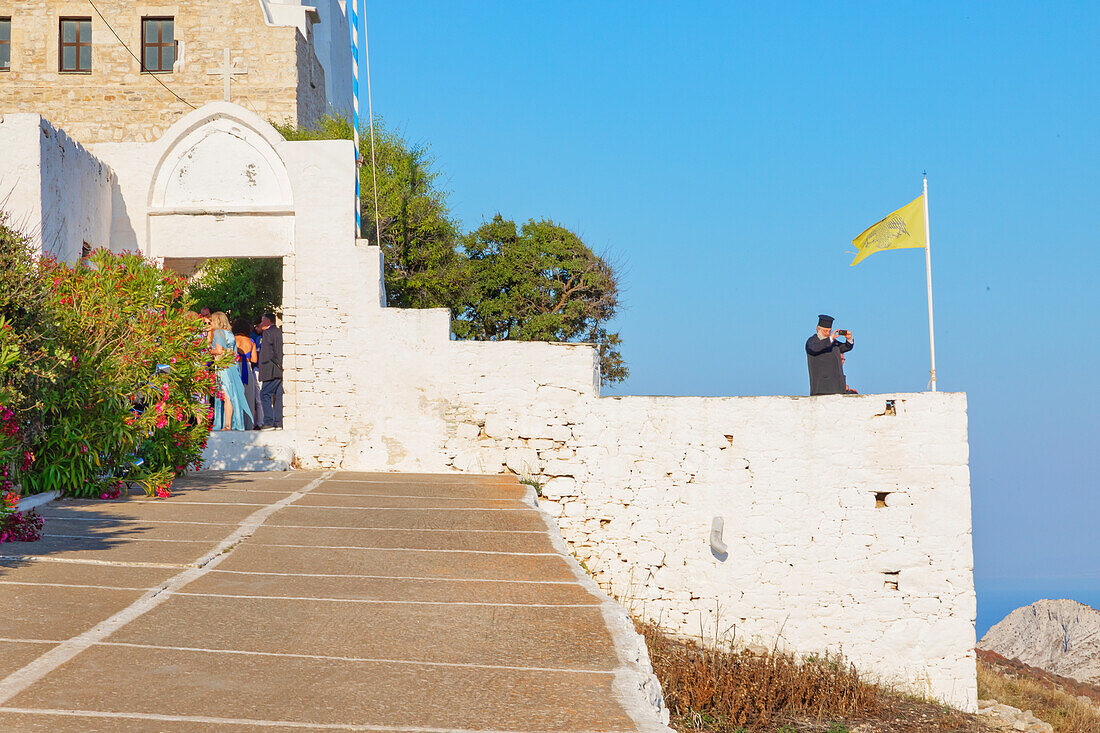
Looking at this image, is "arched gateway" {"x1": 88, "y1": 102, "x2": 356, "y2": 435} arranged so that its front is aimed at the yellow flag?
no

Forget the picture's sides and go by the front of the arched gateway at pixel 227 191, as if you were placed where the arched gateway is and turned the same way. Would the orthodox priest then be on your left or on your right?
on your left

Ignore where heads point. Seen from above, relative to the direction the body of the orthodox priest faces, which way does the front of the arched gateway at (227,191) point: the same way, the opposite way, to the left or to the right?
the same way

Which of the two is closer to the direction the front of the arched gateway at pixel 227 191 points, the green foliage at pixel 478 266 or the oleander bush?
the oleander bush

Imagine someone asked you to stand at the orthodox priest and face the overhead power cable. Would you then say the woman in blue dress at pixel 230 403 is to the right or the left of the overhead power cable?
left

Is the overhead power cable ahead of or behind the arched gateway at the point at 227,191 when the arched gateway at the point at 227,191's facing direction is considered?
behind

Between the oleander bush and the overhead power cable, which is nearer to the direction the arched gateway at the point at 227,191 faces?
the oleander bush

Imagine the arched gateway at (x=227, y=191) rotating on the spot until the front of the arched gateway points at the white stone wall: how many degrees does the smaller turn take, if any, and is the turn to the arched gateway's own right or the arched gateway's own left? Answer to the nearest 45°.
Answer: approximately 45° to the arched gateway's own left

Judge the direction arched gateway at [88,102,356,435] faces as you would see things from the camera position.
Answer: facing the viewer

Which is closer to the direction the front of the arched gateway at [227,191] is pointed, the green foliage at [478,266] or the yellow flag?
the yellow flag

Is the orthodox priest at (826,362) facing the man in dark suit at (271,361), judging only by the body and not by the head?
no

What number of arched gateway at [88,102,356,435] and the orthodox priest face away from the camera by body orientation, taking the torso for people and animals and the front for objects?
0

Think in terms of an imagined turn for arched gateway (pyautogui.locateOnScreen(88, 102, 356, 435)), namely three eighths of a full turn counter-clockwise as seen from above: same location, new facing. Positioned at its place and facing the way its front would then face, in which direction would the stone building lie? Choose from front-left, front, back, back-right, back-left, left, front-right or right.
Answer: front-left

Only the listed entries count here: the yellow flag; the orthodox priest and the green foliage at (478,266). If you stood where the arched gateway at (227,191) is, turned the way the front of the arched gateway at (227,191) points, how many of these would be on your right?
0
